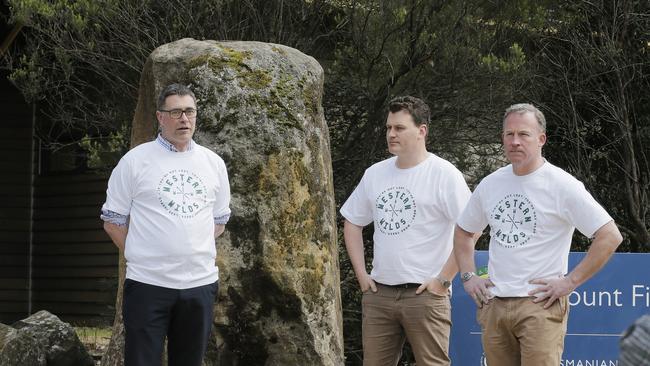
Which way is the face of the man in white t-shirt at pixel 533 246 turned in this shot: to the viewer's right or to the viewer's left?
to the viewer's left

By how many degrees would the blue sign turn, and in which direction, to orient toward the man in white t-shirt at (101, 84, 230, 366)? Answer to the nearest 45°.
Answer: approximately 45° to its right

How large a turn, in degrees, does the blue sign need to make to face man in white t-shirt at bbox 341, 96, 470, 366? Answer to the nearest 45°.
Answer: approximately 45° to its right

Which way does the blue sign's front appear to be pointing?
toward the camera

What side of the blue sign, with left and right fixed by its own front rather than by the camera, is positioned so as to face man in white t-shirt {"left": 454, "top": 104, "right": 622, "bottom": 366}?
front

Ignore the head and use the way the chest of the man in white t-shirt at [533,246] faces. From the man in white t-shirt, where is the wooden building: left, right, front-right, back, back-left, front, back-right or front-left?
right

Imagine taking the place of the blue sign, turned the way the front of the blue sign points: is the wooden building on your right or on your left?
on your right

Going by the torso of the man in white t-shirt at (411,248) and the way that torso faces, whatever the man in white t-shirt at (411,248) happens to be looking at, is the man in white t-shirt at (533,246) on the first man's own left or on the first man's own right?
on the first man's own left

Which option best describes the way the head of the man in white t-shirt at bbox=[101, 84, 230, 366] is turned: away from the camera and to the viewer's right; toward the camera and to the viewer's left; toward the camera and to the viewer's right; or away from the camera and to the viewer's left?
toward the camera and to the viewer's right

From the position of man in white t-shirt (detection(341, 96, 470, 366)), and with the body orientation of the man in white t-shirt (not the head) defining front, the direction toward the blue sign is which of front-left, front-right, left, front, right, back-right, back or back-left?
back

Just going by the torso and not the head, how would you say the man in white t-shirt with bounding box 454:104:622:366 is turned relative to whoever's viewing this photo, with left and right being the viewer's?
facing the viewer and to the left of the viewer
